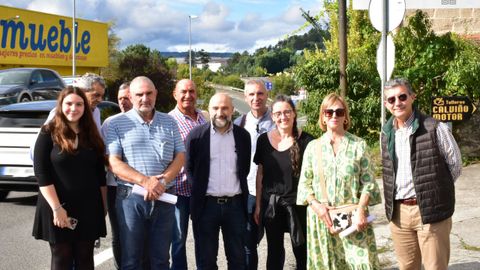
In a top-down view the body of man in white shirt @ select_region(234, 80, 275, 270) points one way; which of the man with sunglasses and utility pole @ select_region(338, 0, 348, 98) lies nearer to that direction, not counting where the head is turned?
the man with sunglasses

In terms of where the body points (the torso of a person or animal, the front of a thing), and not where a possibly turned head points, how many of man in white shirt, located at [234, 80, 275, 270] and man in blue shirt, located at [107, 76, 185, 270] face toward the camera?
2

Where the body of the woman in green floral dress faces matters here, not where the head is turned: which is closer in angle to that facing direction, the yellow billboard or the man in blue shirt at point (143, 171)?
the man in blue shirt

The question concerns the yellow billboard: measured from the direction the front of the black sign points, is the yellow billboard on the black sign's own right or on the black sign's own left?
on the black sign's own right

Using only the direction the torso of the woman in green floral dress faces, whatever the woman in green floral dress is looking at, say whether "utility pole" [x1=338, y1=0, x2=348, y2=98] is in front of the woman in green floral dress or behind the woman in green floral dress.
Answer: behind

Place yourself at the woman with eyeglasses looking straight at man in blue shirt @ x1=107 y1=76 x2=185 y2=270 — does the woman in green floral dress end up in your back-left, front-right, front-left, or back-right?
back-left
